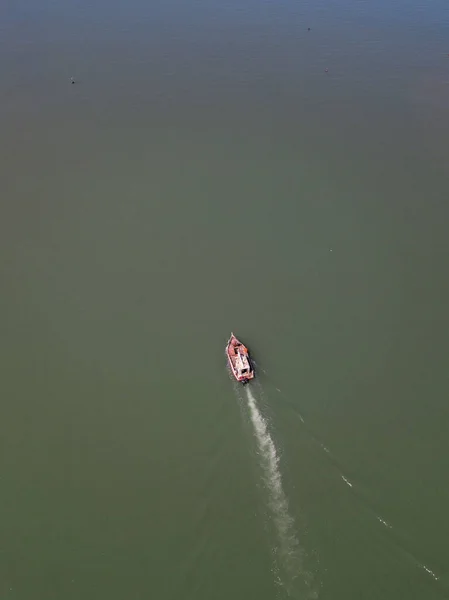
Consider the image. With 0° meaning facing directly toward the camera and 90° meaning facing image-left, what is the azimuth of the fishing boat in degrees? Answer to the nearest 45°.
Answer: approximately 180°
